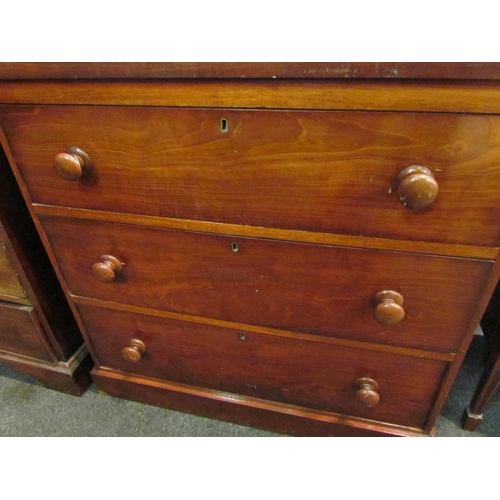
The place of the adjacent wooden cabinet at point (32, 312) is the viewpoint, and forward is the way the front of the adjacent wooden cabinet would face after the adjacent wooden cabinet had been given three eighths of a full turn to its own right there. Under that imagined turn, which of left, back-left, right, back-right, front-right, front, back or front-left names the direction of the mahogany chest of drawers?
back

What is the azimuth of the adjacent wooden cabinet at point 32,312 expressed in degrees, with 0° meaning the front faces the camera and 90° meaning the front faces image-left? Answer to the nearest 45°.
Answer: approximately 0°
